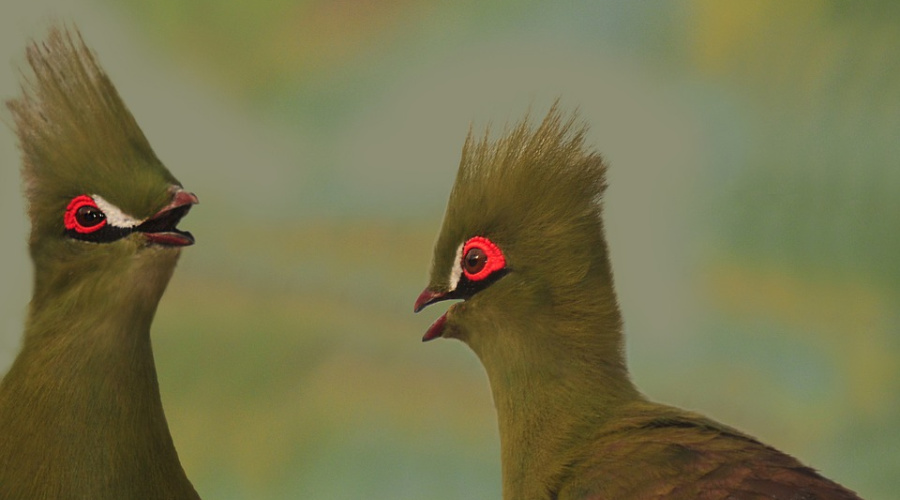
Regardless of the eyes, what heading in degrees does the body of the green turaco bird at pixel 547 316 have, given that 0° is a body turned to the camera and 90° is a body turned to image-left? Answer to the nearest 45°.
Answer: approximately 90°

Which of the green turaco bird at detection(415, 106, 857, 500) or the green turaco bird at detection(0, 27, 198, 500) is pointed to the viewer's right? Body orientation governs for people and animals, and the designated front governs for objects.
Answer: the green turaco bird at detection(0, 27, 198, 500)

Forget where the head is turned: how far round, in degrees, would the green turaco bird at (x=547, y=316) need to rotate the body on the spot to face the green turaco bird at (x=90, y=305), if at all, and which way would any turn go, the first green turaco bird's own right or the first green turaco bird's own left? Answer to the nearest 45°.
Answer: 0° — it already faces it

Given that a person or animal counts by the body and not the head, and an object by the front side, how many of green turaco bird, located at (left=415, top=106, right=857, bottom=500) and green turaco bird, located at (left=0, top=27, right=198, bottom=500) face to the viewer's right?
1

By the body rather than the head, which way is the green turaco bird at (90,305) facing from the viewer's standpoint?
to the viewer's right
